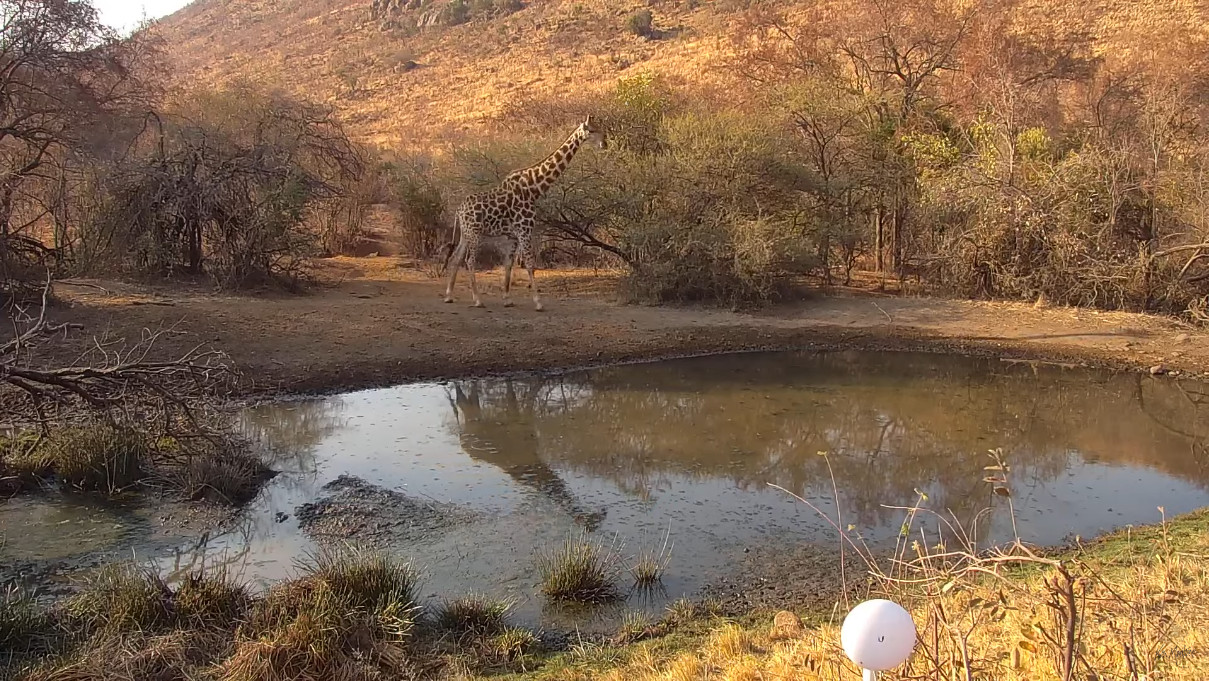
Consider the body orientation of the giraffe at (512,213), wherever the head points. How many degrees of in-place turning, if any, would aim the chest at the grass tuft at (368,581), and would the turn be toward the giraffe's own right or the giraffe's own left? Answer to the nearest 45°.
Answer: approximately 90° to the giraffe's own right

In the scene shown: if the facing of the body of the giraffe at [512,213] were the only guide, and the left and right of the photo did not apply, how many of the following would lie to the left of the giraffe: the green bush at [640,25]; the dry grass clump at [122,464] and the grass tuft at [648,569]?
1

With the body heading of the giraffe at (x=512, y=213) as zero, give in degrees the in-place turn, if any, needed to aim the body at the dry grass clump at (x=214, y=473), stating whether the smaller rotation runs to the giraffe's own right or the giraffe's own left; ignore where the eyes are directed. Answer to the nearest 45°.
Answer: approximately 90° to the giraffe's own right

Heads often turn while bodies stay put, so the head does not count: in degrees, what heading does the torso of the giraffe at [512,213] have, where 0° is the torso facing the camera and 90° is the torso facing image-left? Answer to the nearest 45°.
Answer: approximately 270°

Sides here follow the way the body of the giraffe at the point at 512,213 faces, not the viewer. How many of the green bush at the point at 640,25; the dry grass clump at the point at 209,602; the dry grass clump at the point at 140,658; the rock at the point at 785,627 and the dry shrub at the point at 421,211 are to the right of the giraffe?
3

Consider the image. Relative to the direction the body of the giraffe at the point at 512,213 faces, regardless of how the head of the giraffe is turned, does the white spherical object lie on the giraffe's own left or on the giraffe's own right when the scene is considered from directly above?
on the giraffe's own right

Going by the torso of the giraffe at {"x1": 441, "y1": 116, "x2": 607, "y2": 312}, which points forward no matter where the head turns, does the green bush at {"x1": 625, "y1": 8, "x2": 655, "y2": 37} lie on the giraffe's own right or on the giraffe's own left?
on the giraffe's own left

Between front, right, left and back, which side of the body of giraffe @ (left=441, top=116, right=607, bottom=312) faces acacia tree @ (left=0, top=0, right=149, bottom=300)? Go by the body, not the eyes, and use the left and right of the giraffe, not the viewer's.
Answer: back

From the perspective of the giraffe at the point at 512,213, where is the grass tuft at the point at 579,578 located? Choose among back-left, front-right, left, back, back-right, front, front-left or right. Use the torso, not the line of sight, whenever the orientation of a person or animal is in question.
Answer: right

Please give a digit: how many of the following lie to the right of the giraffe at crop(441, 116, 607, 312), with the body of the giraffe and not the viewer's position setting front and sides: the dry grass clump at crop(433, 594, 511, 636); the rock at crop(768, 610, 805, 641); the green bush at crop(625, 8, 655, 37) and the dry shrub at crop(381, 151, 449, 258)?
2

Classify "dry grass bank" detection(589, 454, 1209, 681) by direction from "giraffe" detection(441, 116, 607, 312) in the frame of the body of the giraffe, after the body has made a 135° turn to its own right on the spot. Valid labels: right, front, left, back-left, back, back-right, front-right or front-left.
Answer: front-left
